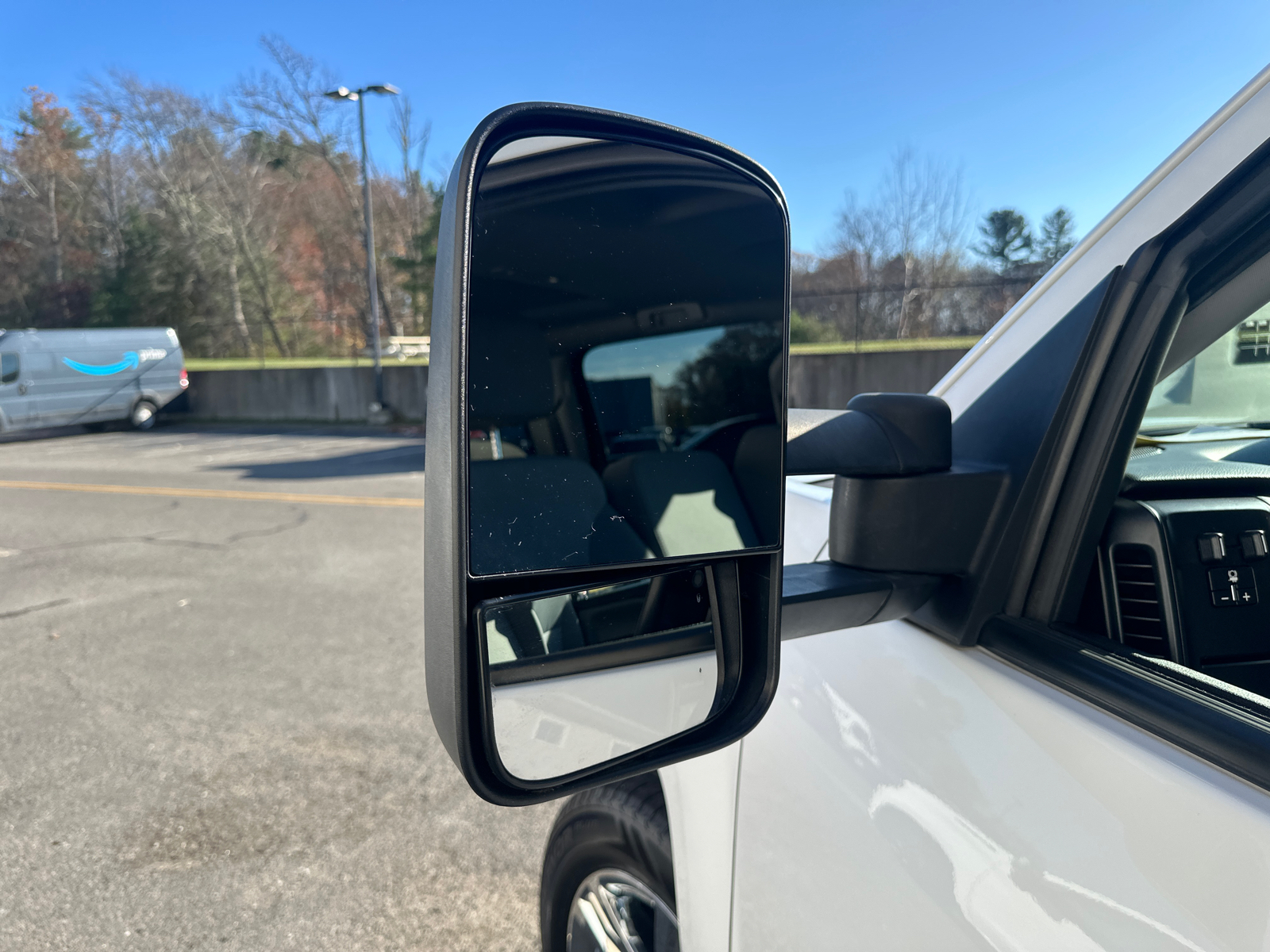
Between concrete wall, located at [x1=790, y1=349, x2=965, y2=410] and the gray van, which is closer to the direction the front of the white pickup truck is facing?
the gray van

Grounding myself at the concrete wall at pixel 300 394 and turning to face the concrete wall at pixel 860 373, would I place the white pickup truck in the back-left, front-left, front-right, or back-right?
front-right

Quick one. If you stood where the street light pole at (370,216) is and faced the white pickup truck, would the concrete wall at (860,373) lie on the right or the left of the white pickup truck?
left

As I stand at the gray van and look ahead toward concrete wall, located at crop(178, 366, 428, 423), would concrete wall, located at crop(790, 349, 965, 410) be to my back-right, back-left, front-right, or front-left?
front-right

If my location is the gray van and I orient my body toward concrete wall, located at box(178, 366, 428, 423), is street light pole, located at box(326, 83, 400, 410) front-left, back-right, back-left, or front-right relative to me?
front-right

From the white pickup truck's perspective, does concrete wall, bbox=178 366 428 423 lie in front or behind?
in front

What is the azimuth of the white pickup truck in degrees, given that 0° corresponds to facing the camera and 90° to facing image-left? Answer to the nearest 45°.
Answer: approximately 135°

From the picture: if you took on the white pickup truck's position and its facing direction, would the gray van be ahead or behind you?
ahead
